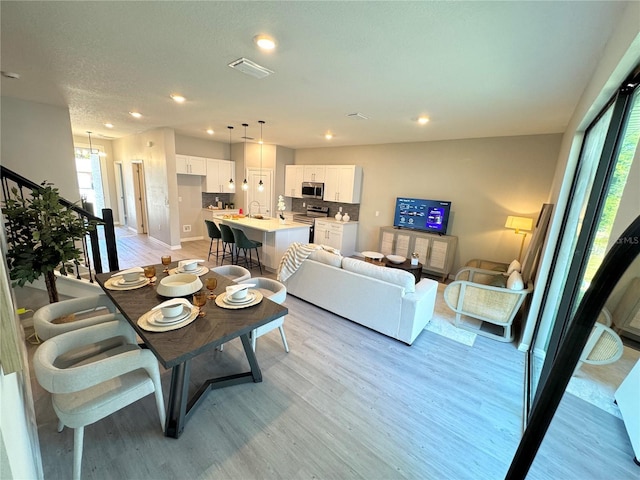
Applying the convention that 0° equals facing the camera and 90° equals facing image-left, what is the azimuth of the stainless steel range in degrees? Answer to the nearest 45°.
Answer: approximately 45°

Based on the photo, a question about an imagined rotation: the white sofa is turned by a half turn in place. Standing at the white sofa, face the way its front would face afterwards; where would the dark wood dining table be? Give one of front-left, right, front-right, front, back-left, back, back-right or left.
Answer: front

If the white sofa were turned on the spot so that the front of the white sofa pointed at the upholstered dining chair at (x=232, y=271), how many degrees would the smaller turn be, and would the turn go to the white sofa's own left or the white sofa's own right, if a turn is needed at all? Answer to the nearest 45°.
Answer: approximately 135° to the white sofa's own left

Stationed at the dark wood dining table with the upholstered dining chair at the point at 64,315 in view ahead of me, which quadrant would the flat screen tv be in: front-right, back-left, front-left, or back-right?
back-right

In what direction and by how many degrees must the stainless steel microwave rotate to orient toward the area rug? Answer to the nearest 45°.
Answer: approximately 90° to its left

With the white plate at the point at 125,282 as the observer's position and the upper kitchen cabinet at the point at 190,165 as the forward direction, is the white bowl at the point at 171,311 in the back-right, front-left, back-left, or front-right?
back-right

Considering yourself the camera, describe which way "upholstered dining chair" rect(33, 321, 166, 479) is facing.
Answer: facing away from the viewer and to the right of the viewer

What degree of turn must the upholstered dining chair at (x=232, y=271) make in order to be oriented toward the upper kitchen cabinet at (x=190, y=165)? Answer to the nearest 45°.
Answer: approximately 135° to its right

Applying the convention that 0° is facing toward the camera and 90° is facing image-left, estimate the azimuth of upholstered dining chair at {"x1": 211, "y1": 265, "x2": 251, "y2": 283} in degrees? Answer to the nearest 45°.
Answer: approximately 45°

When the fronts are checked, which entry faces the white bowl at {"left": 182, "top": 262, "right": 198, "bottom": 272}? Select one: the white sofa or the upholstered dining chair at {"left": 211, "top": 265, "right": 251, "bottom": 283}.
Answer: the upholstered dining chair

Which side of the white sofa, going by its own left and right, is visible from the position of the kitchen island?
left

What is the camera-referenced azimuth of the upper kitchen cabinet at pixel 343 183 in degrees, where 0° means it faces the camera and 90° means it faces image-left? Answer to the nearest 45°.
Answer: approximately 45°

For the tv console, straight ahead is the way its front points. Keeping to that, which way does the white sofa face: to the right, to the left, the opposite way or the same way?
the opposite way
